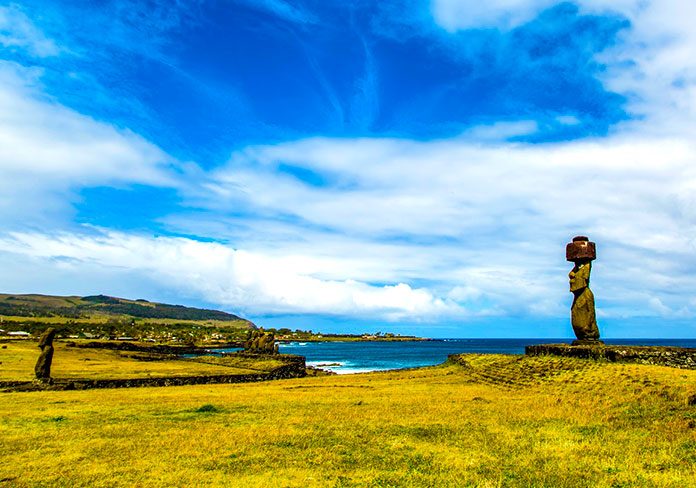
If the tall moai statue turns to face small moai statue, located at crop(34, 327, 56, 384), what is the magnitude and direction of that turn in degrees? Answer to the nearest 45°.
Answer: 0° — it already faces it

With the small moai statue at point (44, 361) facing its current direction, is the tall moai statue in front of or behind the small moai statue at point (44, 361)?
behind

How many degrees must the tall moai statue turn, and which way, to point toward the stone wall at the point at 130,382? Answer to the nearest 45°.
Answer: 0° — it already faces it

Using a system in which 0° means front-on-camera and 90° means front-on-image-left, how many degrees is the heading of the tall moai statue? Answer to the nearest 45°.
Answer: approximately 90°

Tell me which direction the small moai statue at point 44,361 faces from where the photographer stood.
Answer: facing to the left of the viewer

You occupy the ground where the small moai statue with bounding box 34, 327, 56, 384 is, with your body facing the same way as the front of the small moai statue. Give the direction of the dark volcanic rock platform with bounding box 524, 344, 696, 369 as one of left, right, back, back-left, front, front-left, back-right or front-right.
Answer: back-left
